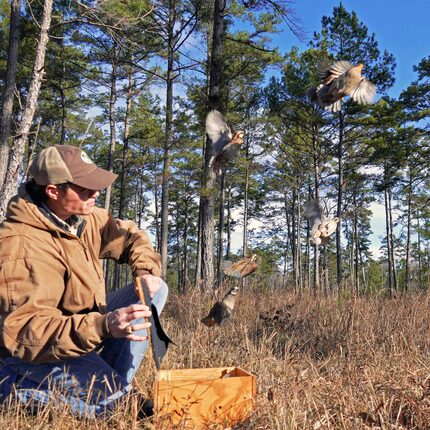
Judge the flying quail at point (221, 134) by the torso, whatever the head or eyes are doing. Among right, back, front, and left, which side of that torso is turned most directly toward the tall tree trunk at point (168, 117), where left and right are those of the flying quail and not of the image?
left

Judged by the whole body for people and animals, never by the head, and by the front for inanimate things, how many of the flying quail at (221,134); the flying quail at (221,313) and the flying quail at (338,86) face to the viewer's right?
3

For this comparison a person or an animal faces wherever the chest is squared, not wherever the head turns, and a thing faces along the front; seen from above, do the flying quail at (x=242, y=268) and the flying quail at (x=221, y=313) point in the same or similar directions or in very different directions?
same or similar directions

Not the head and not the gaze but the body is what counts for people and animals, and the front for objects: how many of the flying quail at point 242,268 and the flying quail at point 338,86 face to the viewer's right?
2

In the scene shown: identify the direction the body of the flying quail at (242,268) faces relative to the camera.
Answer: to the viewer's right

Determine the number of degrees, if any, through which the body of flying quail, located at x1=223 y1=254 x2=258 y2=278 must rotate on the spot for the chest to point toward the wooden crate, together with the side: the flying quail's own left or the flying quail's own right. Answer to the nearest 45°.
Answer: approximately 90° to the flying quail's own right

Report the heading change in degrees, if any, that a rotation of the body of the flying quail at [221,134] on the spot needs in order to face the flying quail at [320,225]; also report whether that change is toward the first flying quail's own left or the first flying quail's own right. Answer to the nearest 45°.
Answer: approximately 45° to the first flying quail's own left

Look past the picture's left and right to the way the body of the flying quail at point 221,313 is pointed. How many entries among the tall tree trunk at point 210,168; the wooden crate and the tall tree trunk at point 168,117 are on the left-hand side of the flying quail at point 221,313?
2

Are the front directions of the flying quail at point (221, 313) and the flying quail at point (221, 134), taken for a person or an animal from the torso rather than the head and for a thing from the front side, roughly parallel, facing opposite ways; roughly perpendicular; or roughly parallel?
roughly parallel

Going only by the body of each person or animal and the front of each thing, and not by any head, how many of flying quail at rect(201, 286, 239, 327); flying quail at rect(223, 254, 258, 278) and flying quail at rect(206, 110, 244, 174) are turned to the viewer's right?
3

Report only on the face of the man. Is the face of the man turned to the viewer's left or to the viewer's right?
to the viewer's right

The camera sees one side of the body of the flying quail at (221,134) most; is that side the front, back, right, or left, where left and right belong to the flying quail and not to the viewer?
right

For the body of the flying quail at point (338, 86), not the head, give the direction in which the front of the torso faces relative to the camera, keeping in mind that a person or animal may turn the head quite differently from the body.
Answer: to the viewer's right

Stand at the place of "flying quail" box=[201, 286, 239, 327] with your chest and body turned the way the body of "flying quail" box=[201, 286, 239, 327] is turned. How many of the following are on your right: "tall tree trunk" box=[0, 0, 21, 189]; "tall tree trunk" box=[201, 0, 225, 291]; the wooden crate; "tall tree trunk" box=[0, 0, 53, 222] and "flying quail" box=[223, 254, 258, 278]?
1

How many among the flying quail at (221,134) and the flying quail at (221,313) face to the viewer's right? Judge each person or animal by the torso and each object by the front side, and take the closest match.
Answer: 2

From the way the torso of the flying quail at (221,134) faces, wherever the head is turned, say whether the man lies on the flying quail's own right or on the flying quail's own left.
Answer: on the flying quail's own right

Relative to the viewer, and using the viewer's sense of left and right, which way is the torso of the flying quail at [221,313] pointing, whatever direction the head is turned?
facing to the right of the viewer
